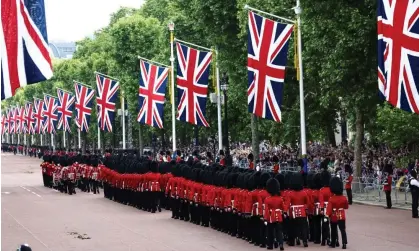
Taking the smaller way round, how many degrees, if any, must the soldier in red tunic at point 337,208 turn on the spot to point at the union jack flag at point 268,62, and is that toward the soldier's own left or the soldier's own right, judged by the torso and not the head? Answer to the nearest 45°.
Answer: approximately 45° to the soldier's own right

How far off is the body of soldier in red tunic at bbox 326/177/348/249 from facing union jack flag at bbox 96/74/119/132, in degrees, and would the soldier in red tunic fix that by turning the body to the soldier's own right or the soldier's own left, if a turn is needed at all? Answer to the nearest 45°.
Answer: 0° — they already face it

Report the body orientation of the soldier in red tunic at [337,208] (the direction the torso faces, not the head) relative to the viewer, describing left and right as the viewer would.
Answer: facing away from the viewer and to the left of the viewer
